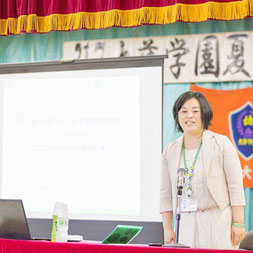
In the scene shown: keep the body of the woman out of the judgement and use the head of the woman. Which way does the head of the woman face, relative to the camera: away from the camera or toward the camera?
toward the camera

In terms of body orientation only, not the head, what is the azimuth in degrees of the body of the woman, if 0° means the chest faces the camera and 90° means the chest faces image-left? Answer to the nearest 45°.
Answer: approximately 45°

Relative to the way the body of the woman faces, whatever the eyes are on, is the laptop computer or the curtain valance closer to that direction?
the laptop computer

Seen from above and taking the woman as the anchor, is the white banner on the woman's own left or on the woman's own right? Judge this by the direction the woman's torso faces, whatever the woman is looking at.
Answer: on the woman's own right
